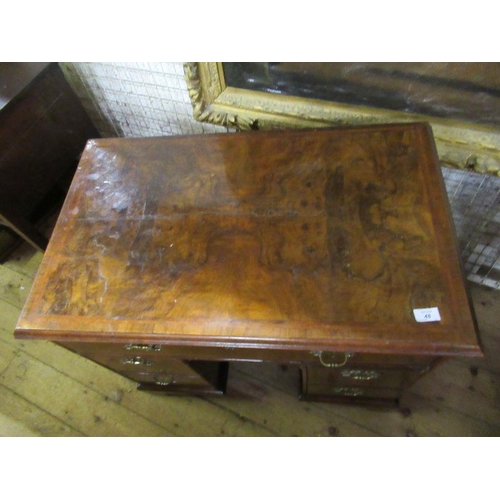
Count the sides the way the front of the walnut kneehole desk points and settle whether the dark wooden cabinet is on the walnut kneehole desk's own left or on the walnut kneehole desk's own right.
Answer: on the walnut kneehole desk's own right

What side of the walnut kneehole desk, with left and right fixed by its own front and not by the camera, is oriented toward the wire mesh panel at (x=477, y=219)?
left

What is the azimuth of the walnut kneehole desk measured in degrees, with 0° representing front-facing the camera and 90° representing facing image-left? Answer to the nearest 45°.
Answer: approximately 0°
